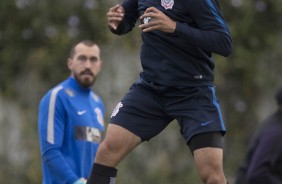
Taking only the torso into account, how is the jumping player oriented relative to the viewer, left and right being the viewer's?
facing the viewer and to the left of the viewer

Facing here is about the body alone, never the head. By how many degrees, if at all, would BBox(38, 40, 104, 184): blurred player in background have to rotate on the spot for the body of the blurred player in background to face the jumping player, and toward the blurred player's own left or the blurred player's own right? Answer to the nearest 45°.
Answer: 0° — they already face them

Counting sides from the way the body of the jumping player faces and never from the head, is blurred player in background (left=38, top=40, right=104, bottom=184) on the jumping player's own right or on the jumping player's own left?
on the jumping player's own right

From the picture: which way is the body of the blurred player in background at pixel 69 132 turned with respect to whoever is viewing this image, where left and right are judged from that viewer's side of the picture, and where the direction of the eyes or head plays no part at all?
facing the viewer and to the right of the viewer

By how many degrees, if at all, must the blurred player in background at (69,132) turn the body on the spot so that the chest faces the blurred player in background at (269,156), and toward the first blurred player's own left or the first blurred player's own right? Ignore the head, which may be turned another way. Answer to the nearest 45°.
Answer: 0° — they already face them

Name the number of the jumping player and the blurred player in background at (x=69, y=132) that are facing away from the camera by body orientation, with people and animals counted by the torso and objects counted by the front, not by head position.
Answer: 0
